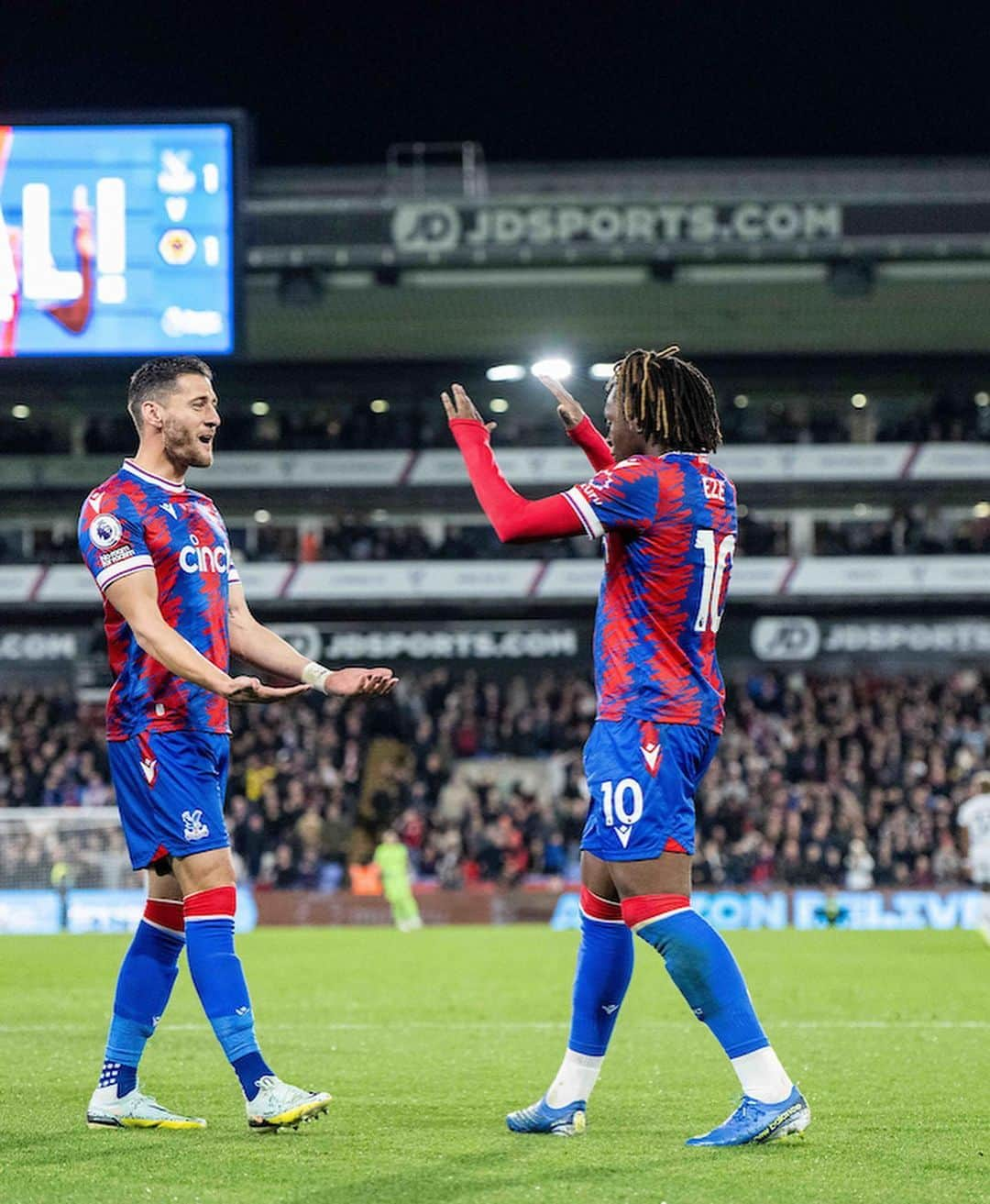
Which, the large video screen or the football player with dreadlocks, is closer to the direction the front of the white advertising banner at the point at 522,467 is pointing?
the football player with dreadlocks

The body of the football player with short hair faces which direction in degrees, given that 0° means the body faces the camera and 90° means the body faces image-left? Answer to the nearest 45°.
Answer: approximately 315°

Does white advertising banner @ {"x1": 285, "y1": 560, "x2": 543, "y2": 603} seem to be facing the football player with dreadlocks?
yes

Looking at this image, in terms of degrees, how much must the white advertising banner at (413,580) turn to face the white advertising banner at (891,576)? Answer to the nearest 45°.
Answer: approximately 90° to its left

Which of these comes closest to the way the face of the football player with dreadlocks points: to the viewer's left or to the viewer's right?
to the viewer's left

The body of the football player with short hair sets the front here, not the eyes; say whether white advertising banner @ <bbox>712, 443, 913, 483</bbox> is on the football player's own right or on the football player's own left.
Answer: on the football player's own left
